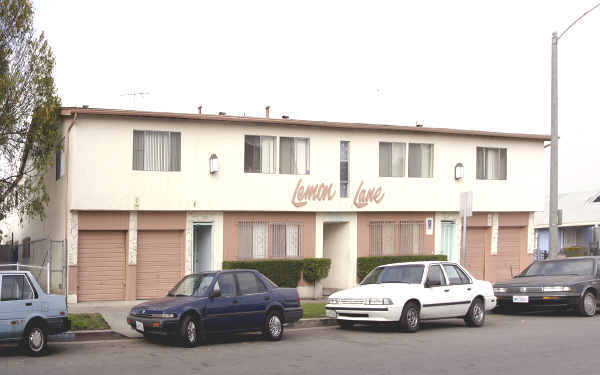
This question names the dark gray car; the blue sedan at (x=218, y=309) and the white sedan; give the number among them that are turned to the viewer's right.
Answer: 0

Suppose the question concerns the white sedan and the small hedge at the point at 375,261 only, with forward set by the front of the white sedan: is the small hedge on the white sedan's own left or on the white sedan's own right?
on the white sedan's own right

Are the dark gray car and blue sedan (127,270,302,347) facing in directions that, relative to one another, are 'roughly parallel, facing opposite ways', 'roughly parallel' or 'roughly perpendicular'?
roughly parallel

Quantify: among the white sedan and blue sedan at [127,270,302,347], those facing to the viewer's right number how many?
0

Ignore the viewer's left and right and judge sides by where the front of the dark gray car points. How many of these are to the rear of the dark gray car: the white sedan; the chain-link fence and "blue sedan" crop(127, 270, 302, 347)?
0

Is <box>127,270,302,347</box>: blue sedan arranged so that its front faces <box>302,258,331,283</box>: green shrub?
no

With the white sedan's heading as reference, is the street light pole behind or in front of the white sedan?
behind

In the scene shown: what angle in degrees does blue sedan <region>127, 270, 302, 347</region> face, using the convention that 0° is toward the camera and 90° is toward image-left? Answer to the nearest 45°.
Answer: approximately 45°

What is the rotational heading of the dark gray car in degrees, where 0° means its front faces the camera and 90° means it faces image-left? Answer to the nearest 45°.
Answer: approximately 45°

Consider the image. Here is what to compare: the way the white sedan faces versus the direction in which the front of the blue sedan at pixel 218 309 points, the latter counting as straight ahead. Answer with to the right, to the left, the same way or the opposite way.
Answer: the same way

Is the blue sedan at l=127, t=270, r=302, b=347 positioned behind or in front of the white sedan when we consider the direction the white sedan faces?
in front

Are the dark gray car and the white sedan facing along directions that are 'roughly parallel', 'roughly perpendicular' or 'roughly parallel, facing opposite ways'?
roughly parallel

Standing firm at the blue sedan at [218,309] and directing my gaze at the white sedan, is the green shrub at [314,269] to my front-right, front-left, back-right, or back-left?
front-left

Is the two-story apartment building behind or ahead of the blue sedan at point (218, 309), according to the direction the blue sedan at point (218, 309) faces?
behind

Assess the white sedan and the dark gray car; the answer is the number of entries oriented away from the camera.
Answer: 0

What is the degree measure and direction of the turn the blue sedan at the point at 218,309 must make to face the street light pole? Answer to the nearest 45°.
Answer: approximately 180°
